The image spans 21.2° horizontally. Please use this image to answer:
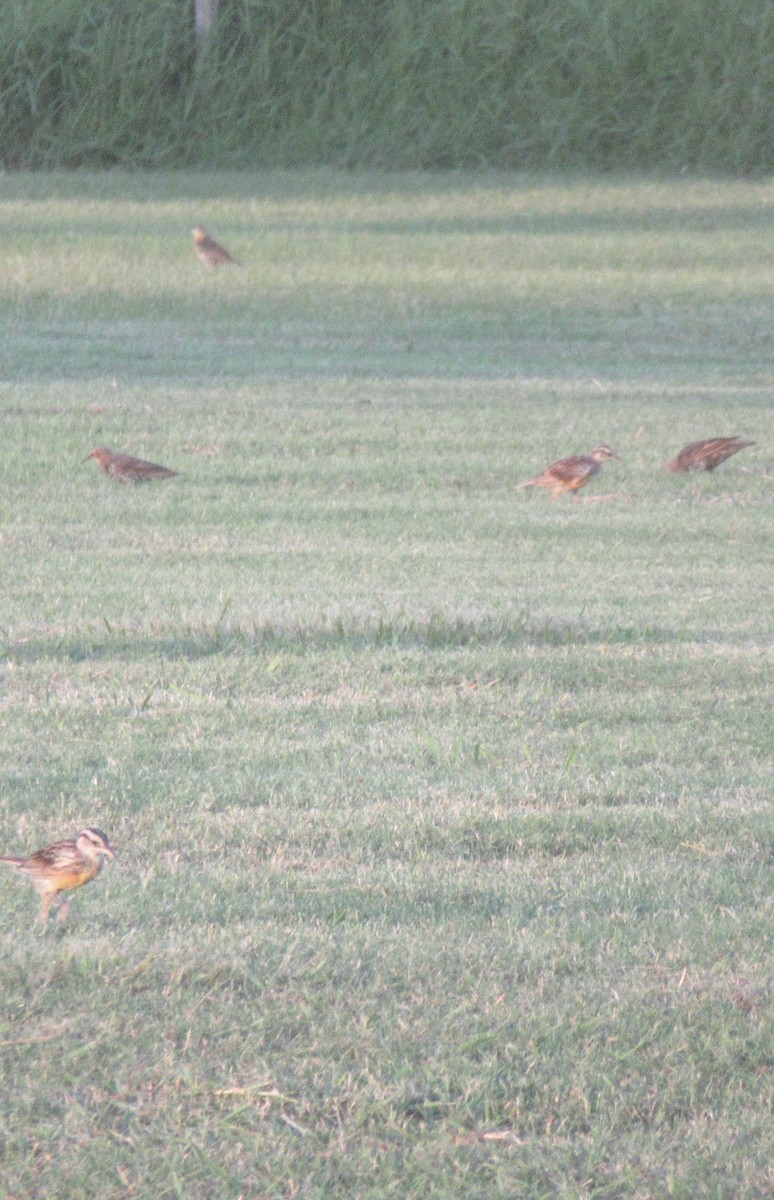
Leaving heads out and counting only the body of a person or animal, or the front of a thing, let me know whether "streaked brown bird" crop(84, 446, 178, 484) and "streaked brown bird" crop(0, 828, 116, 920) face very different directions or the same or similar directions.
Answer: very different directions

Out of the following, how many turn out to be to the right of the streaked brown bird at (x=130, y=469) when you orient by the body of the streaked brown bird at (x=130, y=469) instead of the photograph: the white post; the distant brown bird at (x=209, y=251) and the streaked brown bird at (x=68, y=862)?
2

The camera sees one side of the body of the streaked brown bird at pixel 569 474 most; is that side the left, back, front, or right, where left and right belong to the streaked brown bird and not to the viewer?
right

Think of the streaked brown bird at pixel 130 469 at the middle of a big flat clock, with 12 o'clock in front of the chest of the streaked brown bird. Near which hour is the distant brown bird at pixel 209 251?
The distant brown bird is roughly at 3 o'clock from the streaked brown bird.

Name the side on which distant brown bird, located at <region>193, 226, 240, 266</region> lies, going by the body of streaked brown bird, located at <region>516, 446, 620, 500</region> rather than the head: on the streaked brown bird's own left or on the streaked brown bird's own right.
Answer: on the streaked brown bird's own left

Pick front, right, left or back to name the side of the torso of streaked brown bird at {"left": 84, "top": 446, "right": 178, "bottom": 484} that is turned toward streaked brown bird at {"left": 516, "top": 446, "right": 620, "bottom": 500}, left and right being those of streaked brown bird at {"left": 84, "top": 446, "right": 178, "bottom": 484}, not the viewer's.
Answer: back

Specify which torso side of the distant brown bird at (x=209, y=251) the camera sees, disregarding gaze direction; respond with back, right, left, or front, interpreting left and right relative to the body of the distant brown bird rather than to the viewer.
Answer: left

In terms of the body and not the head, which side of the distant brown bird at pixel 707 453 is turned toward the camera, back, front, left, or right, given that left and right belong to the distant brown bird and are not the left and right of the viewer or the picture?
left

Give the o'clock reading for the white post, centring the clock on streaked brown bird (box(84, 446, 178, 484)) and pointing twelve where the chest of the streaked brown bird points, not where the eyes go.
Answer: The white post is roughly at 3 o'clock from the streaked brown bird.

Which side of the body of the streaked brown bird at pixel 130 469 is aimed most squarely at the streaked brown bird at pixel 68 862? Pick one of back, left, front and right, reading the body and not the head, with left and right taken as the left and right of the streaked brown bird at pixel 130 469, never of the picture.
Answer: left

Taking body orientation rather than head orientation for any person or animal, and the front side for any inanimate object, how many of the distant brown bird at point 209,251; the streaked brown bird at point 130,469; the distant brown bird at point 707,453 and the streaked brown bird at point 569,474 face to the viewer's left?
3

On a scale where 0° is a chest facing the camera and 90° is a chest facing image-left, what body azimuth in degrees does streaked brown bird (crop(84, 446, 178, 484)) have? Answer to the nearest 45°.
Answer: approximately 90°

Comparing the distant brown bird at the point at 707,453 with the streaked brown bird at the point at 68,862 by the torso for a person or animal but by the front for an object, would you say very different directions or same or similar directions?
very different directions
